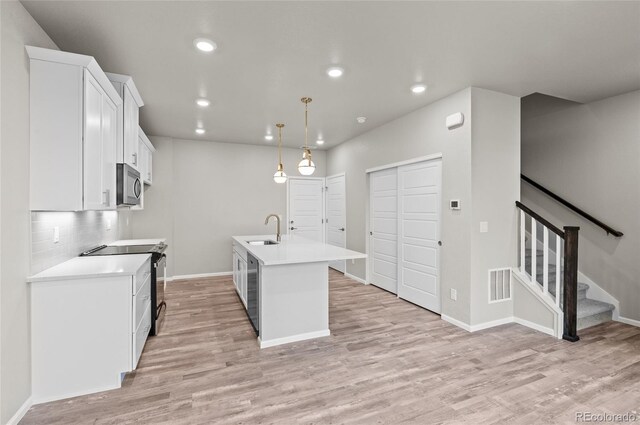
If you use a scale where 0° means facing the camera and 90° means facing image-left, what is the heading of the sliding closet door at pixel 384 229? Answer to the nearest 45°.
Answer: approximately 45°

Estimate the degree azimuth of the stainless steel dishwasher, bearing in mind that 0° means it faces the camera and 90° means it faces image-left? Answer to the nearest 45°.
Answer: approximately 90°

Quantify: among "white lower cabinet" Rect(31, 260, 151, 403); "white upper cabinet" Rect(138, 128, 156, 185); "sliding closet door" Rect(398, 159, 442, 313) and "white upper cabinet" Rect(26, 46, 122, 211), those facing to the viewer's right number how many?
3

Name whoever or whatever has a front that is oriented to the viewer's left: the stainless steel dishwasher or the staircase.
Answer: the stainless steel dishwasher

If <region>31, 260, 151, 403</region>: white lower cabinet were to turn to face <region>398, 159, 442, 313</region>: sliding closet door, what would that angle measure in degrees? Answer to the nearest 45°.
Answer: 0° — it already faces it

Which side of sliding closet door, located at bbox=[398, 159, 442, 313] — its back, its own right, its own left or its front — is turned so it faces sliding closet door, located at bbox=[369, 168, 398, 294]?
right

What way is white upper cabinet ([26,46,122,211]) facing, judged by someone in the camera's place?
facing to the right of the viewer

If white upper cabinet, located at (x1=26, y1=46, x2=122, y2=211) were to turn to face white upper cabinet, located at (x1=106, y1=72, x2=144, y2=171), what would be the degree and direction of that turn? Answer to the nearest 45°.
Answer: approximately 45° to its left

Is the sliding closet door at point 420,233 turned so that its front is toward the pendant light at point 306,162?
yes

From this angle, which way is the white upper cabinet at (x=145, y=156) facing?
to the viewer's right

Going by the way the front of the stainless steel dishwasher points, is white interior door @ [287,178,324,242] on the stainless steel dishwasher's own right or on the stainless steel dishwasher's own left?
on the stainless steel dishwasher's own right

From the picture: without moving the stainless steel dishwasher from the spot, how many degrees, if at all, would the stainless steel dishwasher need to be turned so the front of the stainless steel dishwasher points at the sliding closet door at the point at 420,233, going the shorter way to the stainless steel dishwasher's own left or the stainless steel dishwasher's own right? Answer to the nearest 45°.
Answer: approximately 180°

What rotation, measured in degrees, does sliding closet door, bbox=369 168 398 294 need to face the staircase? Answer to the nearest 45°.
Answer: approximately 135° to its left

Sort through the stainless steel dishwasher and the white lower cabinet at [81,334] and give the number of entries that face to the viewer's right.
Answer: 1

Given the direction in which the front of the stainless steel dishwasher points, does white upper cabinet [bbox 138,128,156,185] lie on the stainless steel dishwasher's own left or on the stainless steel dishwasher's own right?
on the stainless steel dishwasher's own right
